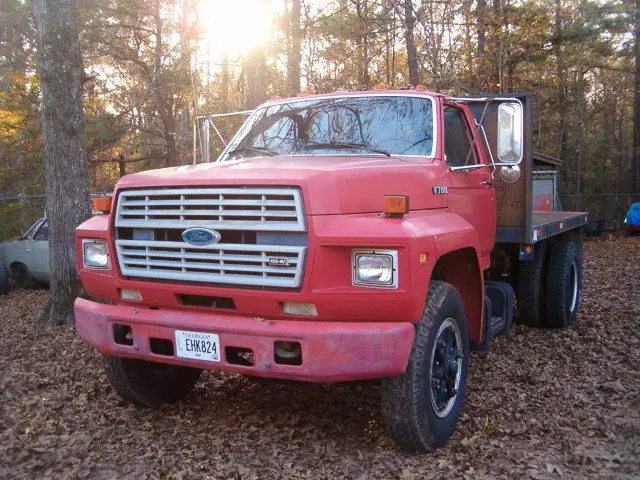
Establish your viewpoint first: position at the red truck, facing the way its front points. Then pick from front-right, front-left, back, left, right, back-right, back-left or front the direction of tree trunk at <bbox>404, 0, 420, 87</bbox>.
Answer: back-right

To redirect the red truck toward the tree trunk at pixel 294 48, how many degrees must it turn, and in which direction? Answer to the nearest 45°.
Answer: approximately 135° to its right

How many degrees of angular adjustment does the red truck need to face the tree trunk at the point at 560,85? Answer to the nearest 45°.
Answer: approximately 180°

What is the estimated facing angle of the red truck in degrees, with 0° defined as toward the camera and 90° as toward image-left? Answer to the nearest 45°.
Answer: approximately 45°

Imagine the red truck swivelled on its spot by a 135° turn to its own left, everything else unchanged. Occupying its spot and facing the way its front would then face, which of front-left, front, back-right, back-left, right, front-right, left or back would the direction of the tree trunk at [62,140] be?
back-left
